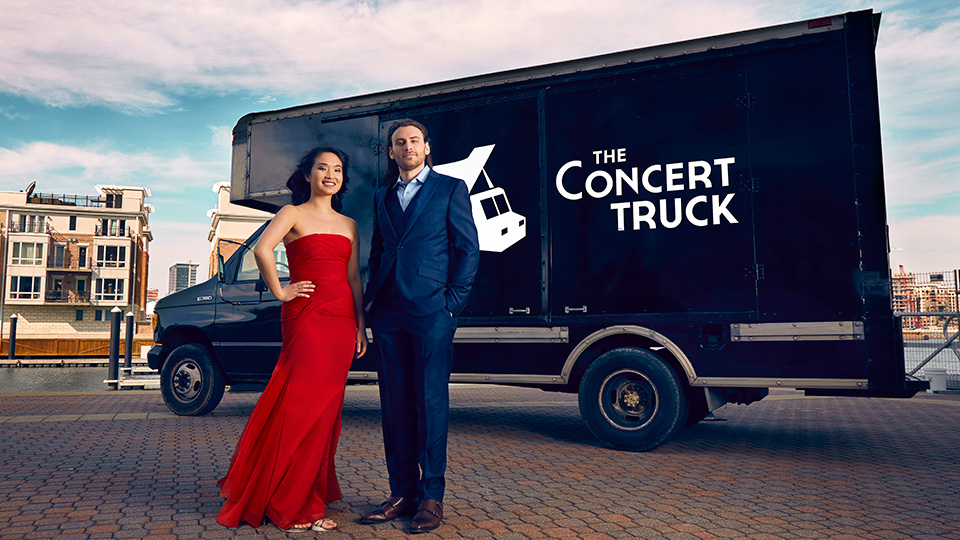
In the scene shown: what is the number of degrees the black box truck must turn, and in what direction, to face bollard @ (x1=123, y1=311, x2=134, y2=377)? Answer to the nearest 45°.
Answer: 0° — it already faces it

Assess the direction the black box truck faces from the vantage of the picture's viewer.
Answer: facing away from the viewer and to the left of the viewer

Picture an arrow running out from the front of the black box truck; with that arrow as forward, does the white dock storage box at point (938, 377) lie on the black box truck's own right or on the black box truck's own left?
on the black box truck's own right

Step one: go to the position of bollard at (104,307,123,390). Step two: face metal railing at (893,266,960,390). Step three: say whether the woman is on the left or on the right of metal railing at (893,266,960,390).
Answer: right

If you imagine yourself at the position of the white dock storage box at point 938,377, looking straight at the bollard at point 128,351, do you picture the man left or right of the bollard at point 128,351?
left

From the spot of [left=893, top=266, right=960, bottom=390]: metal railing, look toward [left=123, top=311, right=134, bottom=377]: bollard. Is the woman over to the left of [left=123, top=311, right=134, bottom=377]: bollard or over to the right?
left

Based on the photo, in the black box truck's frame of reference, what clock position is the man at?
The man is roughly at 9 o'clock from the black box truck.
